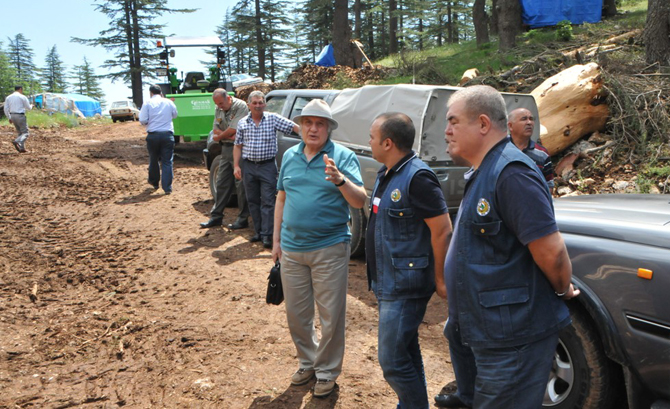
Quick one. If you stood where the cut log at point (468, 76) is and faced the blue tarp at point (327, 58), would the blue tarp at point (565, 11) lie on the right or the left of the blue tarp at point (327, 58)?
right

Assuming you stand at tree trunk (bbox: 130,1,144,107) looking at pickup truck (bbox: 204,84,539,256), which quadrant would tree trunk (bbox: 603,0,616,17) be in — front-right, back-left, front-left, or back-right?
front-left

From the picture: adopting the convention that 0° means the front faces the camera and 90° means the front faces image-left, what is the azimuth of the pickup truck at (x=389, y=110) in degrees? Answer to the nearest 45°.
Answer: approximately 135°

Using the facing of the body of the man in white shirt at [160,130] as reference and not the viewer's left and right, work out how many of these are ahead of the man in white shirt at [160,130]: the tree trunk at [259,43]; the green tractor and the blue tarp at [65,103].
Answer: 3

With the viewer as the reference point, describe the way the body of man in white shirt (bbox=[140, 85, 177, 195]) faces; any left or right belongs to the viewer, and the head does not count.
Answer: facing away from the viewer

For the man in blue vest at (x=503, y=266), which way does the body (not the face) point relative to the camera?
to the viewer's left

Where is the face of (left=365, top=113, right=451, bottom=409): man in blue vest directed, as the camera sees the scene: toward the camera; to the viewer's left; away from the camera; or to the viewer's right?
to the viewer's left

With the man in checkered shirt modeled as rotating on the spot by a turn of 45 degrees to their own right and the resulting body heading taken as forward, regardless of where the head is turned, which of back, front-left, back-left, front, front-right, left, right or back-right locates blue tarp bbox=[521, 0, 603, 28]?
back

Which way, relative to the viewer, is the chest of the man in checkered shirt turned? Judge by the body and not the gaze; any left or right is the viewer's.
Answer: facing the viewer

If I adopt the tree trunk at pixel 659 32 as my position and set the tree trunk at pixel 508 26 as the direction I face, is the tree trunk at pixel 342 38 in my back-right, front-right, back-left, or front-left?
front-left

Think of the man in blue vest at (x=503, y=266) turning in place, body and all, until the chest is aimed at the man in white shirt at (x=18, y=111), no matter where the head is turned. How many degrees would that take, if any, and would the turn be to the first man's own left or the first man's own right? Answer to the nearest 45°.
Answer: approximately 45° to the first man's own right

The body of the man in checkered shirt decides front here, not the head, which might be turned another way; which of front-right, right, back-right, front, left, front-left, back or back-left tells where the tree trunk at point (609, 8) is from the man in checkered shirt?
back-left

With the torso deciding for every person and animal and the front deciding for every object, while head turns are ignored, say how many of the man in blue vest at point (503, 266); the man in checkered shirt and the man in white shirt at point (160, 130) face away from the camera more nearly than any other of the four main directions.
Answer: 1

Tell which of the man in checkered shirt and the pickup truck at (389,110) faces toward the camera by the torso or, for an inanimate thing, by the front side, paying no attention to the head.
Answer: the man in checkered shirt

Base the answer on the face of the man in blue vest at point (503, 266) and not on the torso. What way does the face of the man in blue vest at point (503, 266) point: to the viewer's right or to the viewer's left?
to the viewer's left

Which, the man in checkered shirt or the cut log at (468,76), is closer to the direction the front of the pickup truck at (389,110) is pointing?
the man in checkered shirt

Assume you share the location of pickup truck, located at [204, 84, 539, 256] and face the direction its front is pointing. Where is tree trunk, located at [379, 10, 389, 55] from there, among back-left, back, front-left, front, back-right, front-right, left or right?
front-right
